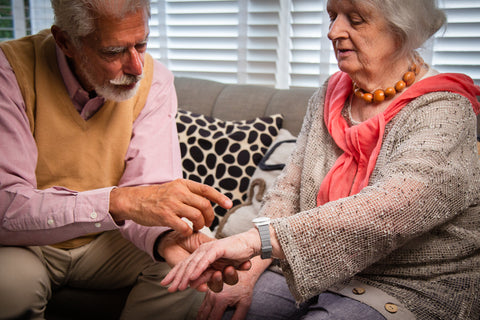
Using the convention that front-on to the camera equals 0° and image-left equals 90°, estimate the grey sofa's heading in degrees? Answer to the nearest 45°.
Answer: approximately 0°

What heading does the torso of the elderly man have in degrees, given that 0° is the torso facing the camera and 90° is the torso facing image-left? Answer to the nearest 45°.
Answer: approximately 315°

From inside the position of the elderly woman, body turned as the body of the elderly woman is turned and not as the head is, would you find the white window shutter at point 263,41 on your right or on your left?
on your right
